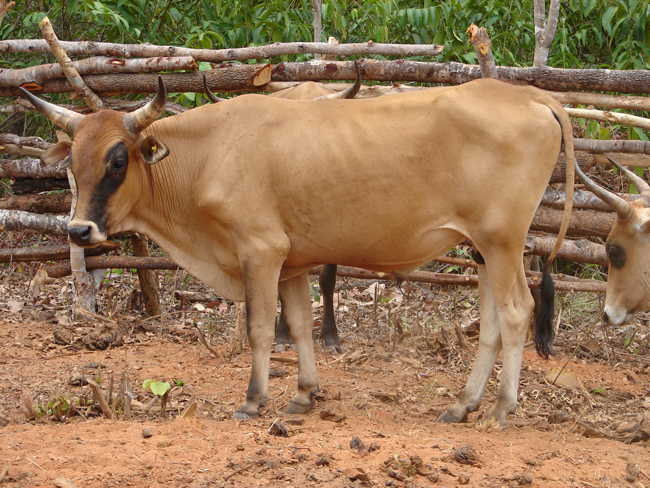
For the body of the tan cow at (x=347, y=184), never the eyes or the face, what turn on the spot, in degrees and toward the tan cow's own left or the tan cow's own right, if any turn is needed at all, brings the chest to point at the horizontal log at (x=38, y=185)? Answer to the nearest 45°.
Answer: approximately 45° to the tan cow's own right

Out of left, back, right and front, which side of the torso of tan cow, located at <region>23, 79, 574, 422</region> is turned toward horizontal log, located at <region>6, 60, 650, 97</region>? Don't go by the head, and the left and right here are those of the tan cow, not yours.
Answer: right

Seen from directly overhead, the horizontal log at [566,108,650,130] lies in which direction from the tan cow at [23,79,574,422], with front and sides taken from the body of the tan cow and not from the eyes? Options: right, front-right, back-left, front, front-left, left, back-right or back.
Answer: back-right

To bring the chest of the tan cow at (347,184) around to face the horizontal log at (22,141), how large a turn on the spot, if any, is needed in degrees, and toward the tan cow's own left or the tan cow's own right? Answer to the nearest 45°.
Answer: approximately 45° to the tan cow's own right

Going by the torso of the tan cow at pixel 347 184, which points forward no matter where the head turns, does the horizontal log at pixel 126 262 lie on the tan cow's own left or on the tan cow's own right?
on the tan cow's own right

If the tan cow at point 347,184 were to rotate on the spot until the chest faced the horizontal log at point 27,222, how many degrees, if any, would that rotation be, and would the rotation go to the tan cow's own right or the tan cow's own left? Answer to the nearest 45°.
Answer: approximately 45° to the tan cow's own right

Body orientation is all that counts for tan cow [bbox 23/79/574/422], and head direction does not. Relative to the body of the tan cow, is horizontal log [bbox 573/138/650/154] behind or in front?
behind

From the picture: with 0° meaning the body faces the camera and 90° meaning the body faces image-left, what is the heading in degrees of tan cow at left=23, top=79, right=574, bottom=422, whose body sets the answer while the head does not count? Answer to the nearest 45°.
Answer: approximately 90°

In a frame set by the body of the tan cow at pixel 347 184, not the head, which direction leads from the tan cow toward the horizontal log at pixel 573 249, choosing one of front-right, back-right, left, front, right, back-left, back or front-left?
back-right

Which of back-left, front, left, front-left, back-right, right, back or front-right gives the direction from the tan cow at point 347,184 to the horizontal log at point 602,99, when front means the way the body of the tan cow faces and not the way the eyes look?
back-right
